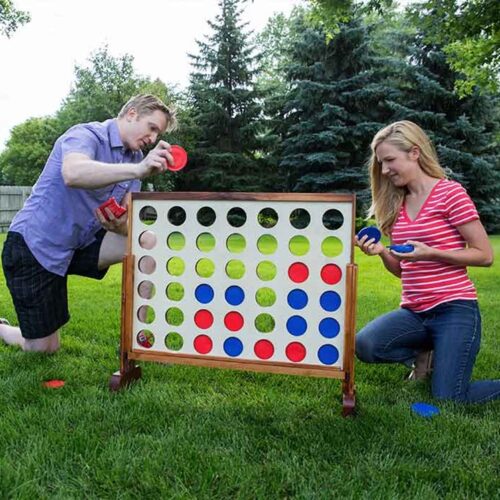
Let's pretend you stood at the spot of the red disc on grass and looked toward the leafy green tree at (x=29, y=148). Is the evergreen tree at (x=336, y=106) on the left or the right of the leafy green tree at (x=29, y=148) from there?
right

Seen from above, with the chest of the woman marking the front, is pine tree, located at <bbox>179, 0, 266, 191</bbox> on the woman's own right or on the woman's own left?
on the woman's own right

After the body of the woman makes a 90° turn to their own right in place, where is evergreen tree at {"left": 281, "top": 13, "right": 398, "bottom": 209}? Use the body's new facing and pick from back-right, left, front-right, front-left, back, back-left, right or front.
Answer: front-right

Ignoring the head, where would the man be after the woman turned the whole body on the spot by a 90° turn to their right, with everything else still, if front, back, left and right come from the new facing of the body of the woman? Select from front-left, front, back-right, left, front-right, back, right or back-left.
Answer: front-left

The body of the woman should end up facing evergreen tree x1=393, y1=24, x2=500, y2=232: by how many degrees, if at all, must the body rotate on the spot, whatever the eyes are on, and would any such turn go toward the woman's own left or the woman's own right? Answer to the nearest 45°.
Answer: approximately 135° to the woman's own right

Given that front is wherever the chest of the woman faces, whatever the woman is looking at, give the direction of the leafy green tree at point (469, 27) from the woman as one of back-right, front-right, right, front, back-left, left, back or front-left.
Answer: back-right

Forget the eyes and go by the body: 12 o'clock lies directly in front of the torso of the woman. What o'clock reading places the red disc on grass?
The red disc on grass is roughly at 1 o'clock from the woman.

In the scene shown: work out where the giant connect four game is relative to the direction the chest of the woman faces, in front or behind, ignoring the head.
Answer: in front

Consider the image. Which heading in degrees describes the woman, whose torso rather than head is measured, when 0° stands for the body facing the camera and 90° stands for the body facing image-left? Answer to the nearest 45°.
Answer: approximately 45°

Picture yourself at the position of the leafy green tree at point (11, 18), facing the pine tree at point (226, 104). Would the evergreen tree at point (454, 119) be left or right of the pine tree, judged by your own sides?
right

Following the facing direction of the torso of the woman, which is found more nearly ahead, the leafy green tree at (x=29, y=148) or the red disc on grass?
the red disc on grass

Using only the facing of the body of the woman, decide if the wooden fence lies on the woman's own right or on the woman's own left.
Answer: on the woman's own right
